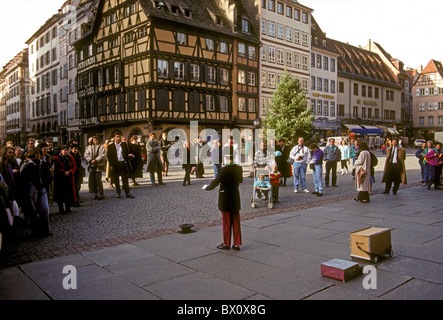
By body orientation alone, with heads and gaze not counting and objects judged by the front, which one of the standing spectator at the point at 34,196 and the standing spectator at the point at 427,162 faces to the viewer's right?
the standing spectator at the point at 34,196

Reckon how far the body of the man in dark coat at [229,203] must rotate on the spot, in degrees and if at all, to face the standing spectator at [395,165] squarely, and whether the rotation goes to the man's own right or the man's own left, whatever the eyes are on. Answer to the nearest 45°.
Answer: approximately 90° to the man's own right

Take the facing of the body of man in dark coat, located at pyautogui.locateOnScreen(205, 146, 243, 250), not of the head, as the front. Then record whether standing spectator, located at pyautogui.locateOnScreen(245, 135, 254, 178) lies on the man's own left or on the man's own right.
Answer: on the man's own right

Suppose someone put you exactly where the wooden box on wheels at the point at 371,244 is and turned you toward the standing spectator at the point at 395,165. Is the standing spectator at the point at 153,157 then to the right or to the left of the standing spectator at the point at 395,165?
left

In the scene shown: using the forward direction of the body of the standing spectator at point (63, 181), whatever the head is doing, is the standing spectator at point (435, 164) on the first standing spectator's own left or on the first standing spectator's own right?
on the first standing spectator's own left

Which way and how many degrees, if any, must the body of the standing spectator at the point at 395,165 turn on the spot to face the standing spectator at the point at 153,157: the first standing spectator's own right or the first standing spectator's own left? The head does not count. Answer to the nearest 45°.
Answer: approximately 45° to the first standing spectator's own right

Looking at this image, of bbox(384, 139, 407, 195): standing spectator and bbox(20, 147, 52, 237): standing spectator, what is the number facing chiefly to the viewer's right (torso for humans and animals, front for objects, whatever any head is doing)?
1

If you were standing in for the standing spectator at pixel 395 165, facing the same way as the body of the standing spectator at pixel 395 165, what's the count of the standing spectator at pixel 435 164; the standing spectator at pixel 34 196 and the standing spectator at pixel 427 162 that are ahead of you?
1

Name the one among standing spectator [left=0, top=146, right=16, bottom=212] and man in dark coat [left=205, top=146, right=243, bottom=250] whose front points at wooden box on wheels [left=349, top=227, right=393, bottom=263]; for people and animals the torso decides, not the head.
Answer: the standing spectator

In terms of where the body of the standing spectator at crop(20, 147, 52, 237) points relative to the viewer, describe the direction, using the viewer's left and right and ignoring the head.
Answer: facing to the right of the viewer
